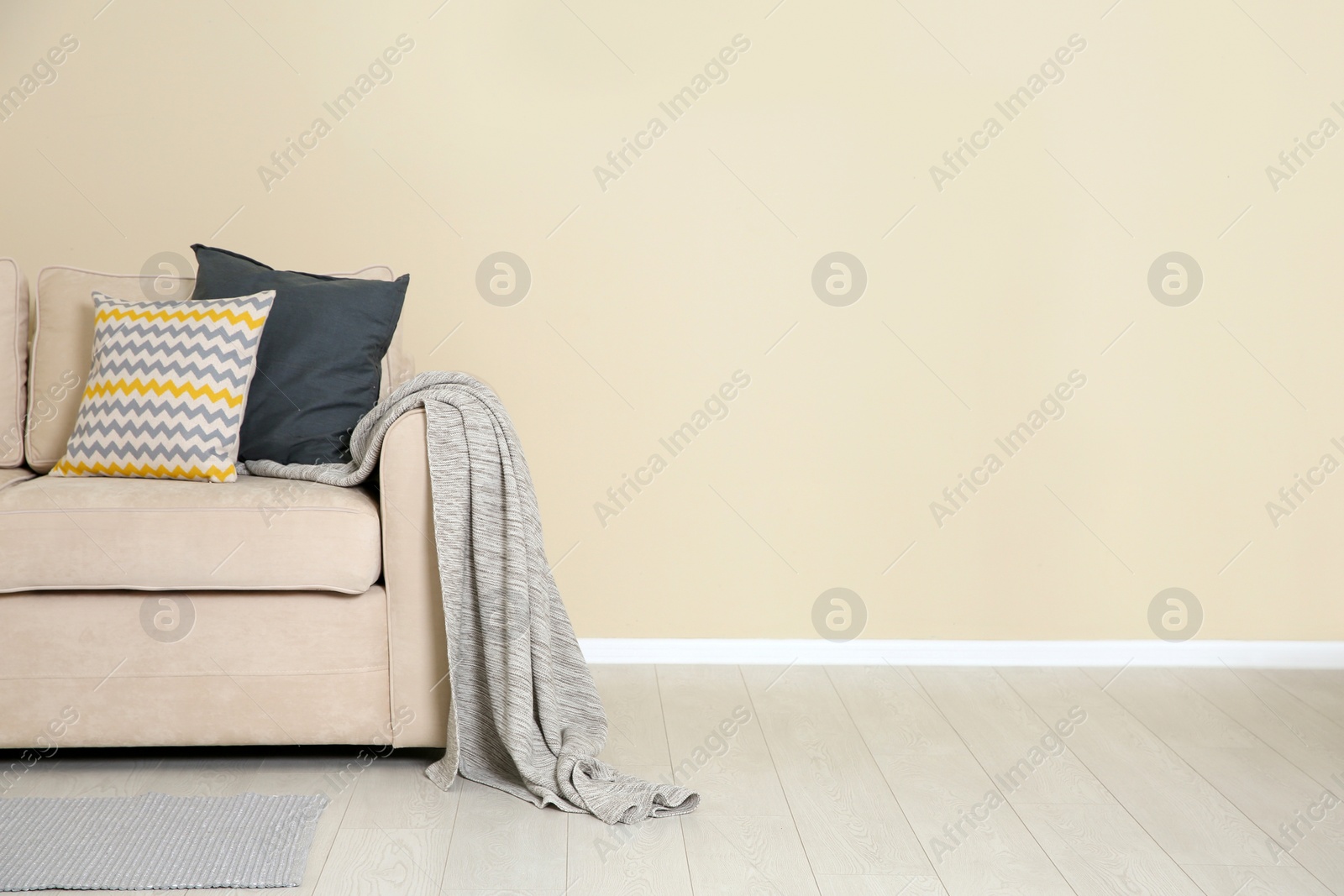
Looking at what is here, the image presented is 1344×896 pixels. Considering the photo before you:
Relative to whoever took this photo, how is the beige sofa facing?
facing the viewer
